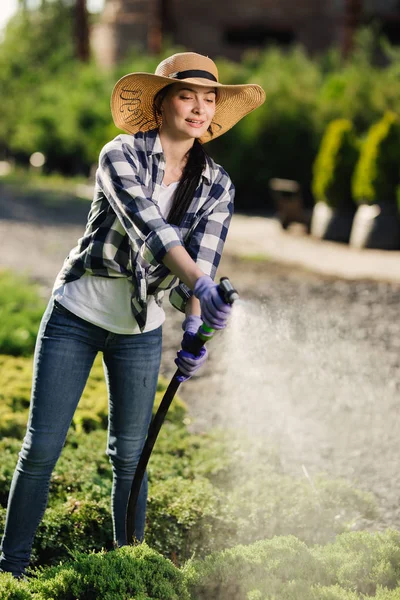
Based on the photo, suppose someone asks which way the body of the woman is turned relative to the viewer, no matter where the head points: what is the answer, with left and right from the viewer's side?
facing the viewer and to the right of the viewer

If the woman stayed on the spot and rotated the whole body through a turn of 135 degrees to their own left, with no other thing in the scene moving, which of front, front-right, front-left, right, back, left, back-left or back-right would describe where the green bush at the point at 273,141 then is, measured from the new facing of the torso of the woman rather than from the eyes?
front

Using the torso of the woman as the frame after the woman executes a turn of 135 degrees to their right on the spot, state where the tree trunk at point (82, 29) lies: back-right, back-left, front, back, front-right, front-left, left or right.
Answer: right

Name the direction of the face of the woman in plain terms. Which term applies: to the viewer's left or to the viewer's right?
to the viewer's right
